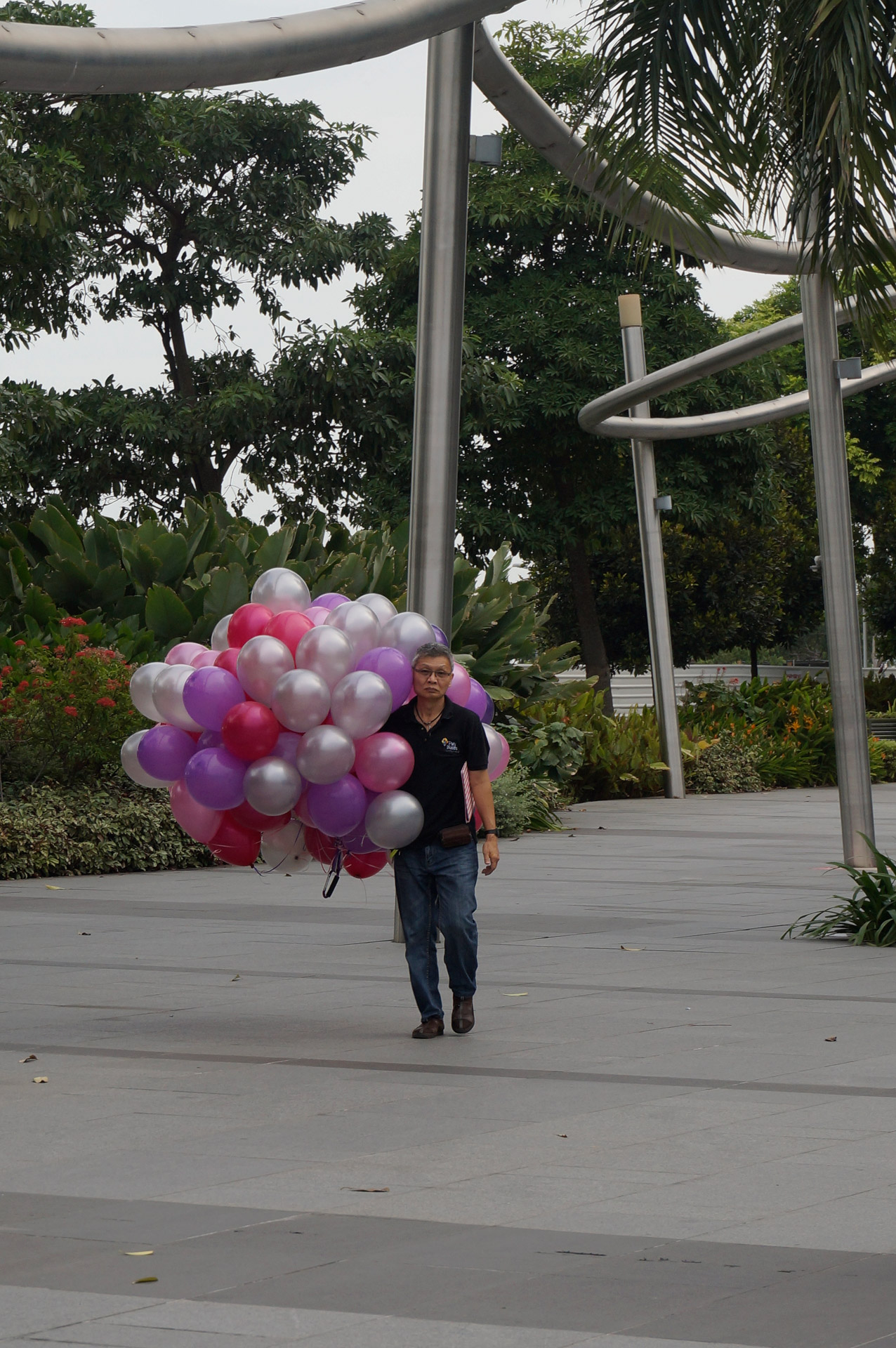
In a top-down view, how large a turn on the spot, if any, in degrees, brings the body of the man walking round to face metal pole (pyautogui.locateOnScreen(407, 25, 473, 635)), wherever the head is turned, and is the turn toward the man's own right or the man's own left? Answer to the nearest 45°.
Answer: approximately 180°

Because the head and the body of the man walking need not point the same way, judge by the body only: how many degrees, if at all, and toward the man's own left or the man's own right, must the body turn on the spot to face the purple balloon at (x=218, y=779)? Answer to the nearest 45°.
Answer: approximately 90° to the man's own right

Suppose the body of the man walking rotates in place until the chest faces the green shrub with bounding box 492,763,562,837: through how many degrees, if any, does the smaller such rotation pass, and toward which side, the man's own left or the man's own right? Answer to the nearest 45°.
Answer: approximately 180°

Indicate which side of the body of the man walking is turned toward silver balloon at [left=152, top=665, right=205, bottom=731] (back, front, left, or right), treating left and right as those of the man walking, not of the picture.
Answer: right

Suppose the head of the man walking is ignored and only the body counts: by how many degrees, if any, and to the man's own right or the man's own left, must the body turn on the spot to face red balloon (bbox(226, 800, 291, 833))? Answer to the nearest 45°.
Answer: approximately 90° to the man's own right

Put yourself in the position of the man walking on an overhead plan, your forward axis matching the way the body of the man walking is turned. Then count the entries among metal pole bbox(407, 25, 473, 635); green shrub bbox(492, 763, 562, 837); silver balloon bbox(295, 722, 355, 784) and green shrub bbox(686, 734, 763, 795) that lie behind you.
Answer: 3
